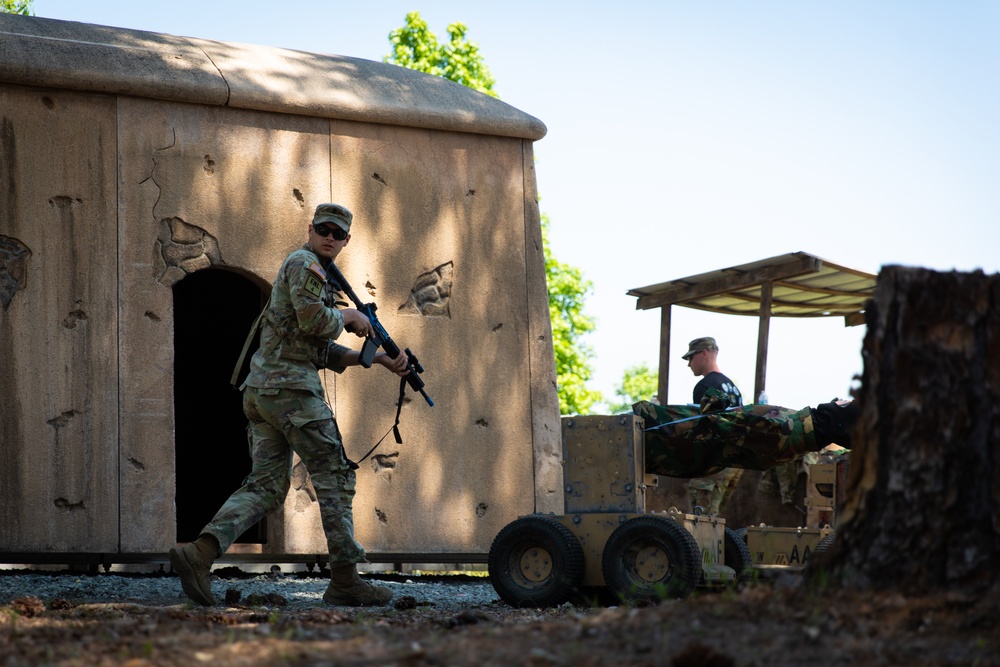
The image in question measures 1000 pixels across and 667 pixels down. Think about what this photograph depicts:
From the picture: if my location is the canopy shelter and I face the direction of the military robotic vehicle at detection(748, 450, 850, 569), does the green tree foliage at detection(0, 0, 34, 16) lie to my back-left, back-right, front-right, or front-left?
back-right

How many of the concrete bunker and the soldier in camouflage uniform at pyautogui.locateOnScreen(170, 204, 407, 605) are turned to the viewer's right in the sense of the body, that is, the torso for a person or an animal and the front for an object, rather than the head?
1

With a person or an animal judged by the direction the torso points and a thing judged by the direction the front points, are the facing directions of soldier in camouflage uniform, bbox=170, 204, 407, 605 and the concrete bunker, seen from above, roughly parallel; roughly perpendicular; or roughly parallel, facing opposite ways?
roughly perpendicular

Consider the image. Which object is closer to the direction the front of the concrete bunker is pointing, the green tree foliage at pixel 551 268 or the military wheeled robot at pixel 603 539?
the military wheeled robot

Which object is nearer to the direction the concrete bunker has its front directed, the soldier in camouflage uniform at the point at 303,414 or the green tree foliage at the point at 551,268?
the soldier in camouflage uniform

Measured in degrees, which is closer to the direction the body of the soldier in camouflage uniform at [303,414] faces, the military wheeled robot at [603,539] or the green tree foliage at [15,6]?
the military wheeled robot

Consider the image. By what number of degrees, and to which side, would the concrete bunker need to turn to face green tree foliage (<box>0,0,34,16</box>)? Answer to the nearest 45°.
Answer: approximately 180°

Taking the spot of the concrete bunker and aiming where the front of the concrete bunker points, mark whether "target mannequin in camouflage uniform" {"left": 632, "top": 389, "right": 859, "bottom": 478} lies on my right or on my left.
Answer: on my left

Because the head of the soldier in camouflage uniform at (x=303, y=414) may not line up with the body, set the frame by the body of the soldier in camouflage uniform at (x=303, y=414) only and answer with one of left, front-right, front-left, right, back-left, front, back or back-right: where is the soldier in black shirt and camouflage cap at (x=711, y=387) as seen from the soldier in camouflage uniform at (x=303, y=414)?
front-left

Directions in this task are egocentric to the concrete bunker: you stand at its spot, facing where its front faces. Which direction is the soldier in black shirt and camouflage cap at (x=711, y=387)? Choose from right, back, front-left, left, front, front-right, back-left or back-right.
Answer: left

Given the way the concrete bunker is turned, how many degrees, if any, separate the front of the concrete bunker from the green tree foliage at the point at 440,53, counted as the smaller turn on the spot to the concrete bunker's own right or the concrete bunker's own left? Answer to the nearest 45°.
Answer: approximately 180°
